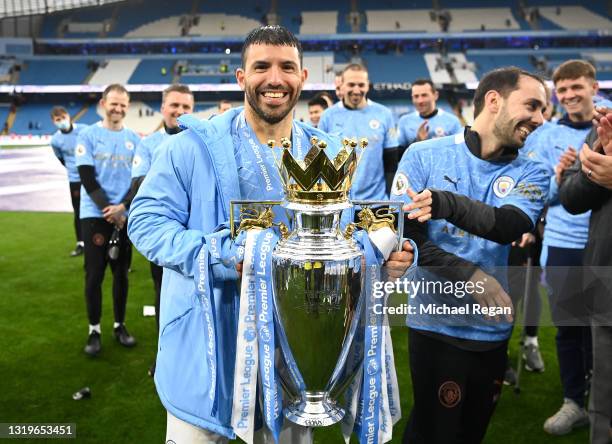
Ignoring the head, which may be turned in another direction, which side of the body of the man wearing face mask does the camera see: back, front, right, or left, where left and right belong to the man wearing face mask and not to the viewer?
front

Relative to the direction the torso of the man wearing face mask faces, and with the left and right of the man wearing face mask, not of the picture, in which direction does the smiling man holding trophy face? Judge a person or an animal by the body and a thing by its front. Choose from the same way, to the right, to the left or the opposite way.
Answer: the same way

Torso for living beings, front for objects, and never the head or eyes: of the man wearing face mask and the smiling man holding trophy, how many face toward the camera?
2

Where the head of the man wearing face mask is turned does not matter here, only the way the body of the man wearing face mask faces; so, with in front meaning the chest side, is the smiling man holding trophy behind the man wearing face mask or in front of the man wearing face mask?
in front

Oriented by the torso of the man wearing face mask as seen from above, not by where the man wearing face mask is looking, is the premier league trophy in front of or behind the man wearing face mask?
in front

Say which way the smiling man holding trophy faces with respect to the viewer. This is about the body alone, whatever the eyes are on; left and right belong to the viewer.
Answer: facing the viewer

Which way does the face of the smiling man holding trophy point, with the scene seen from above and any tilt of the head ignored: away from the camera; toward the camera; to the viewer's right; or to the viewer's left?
toward the camera

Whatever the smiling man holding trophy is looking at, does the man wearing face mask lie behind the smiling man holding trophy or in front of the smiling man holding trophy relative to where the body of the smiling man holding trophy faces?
behind
